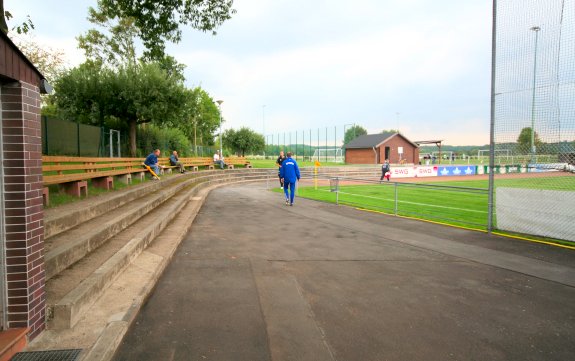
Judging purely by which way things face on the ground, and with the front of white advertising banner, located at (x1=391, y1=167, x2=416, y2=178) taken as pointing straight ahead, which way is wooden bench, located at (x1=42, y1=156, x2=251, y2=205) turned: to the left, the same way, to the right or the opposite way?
to the left

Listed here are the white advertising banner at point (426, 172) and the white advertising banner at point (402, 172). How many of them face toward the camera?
2

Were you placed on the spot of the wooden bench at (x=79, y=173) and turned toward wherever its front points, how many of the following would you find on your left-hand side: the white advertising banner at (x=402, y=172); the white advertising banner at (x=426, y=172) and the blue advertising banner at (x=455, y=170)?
3

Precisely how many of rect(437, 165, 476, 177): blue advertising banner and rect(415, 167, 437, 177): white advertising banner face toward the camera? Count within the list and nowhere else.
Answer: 2

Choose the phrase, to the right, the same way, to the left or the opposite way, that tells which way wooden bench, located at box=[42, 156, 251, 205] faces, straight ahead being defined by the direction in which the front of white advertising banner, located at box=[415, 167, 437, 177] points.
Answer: to the left

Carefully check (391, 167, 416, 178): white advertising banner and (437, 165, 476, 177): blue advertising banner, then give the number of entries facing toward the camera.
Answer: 2

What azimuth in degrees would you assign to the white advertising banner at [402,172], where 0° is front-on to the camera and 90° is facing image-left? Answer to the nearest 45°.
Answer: approximately 0°

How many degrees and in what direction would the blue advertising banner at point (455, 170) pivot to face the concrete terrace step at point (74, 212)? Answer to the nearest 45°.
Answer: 0° — it already faces it
